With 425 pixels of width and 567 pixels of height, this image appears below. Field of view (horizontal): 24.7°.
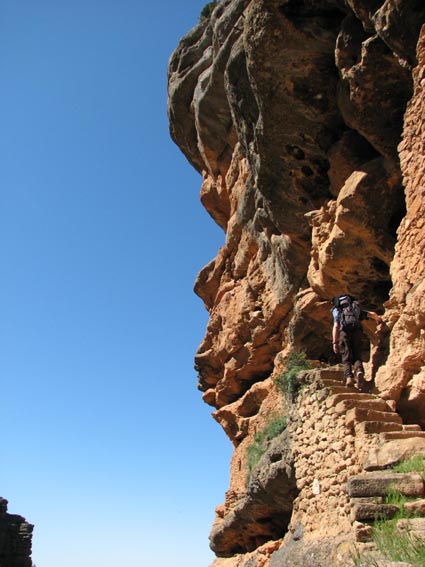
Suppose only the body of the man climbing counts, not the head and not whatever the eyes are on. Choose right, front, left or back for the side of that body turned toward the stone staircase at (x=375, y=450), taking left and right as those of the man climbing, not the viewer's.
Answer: back

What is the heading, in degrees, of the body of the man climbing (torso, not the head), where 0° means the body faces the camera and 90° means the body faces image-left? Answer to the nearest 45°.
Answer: approximately 180°

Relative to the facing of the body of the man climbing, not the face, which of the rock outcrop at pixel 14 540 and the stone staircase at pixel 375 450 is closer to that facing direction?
the rock outcrop
